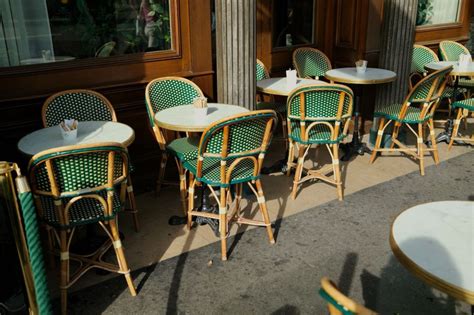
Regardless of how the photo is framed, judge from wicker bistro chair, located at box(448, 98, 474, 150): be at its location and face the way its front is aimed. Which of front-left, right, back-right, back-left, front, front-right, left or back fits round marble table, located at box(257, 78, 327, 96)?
front-left

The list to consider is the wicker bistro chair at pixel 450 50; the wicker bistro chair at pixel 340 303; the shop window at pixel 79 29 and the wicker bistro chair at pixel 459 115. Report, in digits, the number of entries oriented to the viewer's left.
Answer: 1

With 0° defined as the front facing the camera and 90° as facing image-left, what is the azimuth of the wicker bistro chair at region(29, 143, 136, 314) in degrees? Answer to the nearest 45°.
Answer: approximately 180°

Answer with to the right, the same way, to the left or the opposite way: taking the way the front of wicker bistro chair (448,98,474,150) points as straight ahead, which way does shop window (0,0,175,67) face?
the opposite way

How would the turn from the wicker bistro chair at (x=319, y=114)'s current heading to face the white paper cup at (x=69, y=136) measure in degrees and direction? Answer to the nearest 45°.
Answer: approximately 135° to its left

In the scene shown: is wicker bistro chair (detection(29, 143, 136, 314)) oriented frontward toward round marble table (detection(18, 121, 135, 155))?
yes

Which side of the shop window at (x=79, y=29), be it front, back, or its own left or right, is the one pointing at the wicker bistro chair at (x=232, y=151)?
front

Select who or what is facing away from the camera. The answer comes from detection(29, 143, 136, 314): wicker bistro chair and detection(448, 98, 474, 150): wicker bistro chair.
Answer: detection(29, 143, 136, 314): wicker bistro chair

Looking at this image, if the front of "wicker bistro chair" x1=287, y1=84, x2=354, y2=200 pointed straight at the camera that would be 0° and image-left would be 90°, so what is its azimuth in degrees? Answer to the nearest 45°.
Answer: approximately 180°

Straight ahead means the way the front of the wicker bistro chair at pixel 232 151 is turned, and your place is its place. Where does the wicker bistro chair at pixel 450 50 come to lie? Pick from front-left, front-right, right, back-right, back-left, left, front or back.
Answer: right

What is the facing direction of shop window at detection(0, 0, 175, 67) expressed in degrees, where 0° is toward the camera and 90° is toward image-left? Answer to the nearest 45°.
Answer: approximately 315°

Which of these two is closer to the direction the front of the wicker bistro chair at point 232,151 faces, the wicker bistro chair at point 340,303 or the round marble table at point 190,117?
the round marble table

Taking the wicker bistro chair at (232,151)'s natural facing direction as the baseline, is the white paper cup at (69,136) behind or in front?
in front

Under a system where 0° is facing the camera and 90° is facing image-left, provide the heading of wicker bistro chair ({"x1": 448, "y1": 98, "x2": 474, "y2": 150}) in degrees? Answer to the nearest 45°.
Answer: approximately 90°

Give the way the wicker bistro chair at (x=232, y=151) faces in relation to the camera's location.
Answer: facing away from the viewer and to the left of the viewer

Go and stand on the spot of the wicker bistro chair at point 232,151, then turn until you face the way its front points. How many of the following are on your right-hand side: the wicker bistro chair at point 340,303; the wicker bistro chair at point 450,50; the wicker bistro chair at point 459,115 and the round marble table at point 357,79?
3

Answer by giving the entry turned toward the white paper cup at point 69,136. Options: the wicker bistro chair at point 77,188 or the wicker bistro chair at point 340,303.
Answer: the wicker bistro chair at point 77,188
